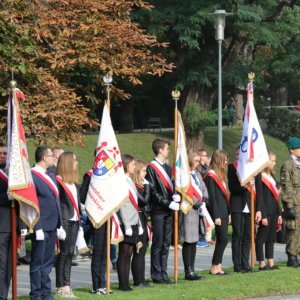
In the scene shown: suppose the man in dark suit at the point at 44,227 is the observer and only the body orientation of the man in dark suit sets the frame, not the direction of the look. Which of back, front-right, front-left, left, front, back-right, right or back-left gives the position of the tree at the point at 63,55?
back-left

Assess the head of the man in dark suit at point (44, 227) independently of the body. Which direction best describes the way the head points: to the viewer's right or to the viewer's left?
to the viewer's right

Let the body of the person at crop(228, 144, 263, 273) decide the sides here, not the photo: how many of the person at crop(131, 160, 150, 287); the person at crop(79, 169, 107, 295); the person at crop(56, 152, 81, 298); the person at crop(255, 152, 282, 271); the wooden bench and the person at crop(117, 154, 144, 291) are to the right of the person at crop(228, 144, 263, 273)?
4

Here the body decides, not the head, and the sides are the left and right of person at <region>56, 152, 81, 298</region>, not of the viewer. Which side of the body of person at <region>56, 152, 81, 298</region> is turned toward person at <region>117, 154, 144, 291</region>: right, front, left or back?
left

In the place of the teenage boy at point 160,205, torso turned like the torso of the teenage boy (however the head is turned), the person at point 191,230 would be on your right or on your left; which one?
on your left

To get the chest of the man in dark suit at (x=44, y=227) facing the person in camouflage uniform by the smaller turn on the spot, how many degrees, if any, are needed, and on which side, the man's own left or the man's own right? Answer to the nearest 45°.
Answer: approximately 90° to the man's own left

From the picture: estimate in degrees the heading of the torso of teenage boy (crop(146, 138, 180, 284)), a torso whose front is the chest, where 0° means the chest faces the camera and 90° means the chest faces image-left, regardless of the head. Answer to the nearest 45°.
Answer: approximately 315°

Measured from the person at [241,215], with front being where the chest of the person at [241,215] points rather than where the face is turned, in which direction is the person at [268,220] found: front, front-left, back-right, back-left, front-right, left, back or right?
left

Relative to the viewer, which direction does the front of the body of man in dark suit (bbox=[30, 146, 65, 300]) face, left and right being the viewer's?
facing the viewer and to the right of the viewer
